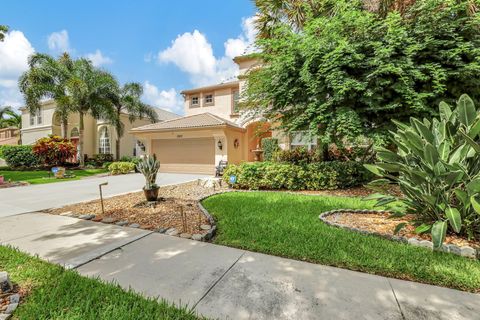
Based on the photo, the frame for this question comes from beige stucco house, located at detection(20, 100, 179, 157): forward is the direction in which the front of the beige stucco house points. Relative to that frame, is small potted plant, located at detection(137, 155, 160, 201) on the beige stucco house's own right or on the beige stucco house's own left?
on the beige stucco house's own left

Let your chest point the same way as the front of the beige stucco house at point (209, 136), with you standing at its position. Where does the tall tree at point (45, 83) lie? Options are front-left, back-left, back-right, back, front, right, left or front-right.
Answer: front-right

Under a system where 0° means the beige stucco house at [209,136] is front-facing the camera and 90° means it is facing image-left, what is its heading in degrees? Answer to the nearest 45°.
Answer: approximately 45°

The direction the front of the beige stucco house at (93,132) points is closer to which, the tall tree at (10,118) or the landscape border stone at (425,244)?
the landscape border stone

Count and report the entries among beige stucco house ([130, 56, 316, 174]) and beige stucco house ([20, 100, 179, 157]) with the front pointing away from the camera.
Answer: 0

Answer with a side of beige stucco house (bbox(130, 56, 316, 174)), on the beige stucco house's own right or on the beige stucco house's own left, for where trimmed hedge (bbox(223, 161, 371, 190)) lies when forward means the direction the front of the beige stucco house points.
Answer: on the beige stucco house's own left

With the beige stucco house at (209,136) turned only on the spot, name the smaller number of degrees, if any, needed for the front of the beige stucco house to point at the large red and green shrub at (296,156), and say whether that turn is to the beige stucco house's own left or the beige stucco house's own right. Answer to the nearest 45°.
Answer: approximately 90° to the beige stucco house's own left

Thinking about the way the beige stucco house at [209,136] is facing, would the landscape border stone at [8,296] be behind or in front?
in front

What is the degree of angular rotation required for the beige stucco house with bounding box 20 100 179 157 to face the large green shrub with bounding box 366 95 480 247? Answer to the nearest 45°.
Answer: approximately 45° to its left

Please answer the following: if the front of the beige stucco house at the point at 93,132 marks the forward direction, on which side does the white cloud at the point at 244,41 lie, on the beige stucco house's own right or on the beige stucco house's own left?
on the beige stucco house's own left

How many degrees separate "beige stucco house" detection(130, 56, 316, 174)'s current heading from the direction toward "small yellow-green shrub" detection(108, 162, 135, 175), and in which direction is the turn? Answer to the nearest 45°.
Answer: approximately 45° to its right
